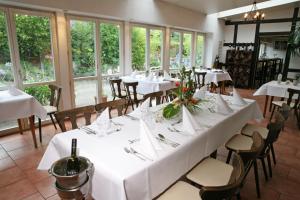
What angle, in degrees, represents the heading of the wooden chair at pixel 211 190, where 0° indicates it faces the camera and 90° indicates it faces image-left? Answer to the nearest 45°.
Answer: approximately 135°

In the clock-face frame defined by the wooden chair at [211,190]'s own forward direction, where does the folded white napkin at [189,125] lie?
The folded white napkin is roughly at 1 o'clock from the wooden chair.

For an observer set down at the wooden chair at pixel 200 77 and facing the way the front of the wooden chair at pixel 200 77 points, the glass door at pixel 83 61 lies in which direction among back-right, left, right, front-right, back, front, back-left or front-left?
back-left

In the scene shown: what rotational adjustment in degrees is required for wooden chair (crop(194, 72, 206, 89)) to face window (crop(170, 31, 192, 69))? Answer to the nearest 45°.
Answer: approximately 45° to its left

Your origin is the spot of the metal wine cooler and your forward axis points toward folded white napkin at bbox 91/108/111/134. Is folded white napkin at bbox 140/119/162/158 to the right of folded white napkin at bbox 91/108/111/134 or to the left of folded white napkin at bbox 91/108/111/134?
right

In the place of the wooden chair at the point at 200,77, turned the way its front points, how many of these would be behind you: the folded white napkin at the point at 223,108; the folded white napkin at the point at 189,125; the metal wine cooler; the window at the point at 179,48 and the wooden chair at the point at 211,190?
4

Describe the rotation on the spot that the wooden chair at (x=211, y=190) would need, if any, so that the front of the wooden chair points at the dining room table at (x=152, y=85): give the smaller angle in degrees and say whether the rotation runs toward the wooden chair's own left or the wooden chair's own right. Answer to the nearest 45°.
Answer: approximately 45° to the wooden chair's own right

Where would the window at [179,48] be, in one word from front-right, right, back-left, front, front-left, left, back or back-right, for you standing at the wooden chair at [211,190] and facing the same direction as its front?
front-right

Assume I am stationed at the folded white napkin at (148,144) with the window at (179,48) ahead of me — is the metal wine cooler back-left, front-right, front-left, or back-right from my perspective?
back-left

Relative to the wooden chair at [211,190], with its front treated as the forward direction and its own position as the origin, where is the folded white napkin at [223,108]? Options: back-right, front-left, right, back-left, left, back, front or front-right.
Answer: front-right

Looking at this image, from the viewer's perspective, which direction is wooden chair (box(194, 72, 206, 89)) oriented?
away from the camera
